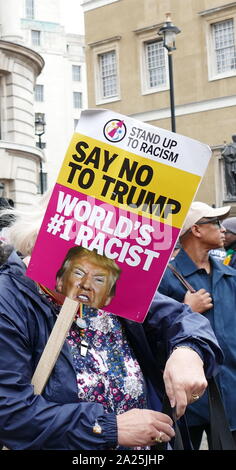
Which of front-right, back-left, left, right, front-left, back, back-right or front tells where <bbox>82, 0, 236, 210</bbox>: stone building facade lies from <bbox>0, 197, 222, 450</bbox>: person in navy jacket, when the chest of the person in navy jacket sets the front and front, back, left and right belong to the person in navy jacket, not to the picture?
back-left

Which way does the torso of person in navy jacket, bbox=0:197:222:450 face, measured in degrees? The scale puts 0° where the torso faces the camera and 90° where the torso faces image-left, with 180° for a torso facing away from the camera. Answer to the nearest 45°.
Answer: approximately 315°
